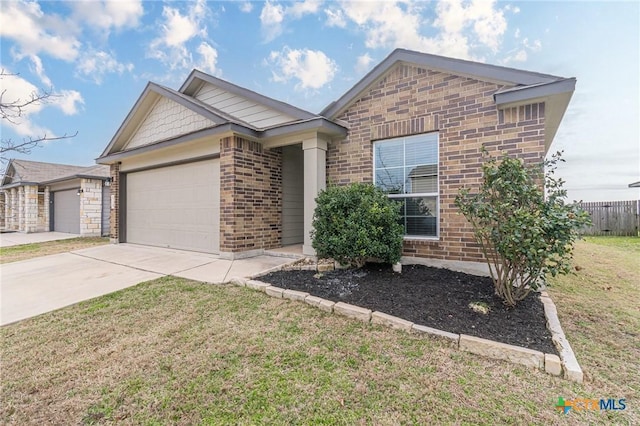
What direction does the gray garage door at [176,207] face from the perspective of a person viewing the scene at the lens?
facing the viewer and to the left of the viewer

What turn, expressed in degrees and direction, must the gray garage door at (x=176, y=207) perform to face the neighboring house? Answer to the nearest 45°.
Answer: approximately 90° to its right

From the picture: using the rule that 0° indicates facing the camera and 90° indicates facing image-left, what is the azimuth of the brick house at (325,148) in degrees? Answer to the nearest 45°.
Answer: approximately 45°

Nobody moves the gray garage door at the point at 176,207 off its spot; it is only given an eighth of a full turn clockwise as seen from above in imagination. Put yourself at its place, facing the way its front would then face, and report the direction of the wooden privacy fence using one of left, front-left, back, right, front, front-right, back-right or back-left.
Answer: back
